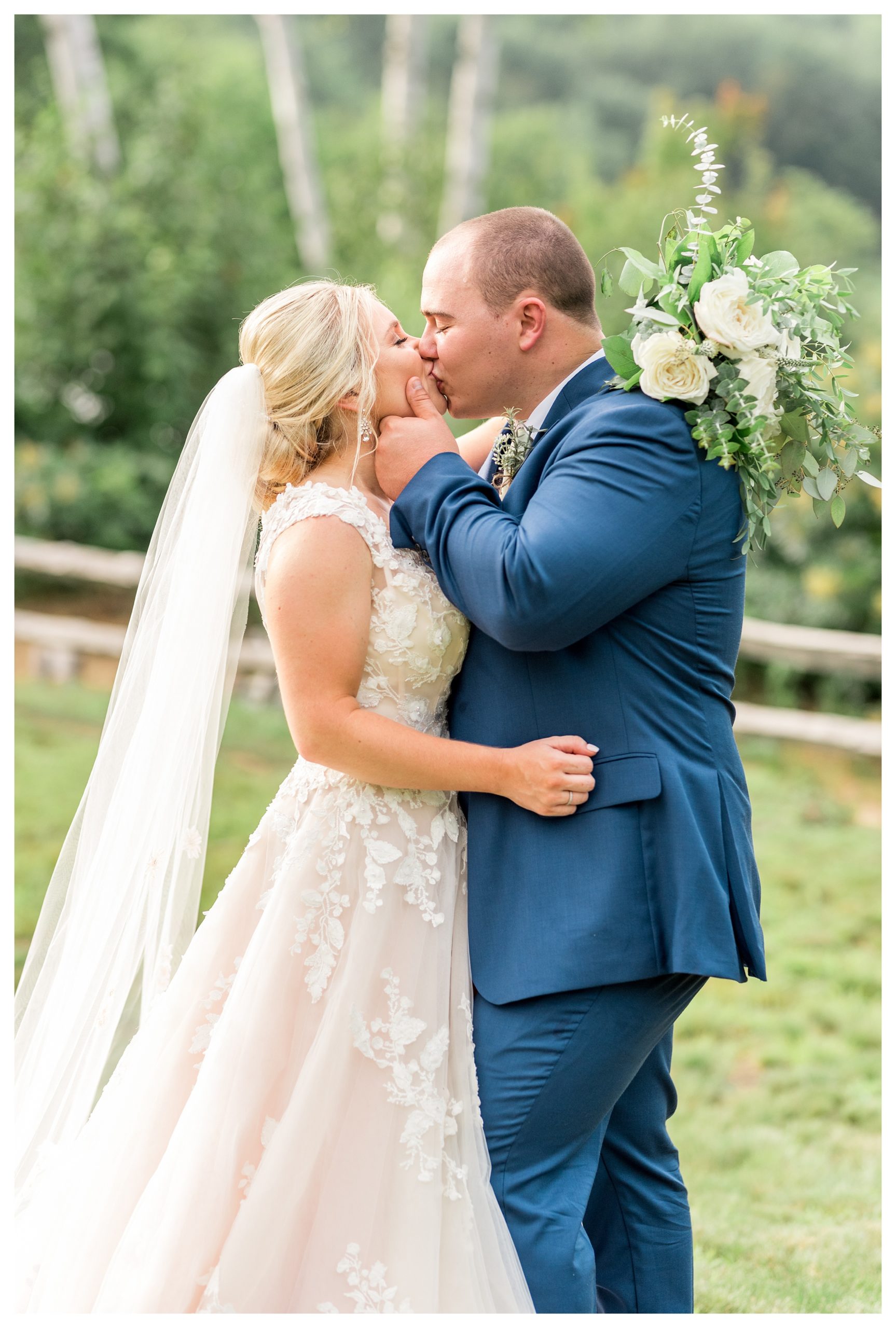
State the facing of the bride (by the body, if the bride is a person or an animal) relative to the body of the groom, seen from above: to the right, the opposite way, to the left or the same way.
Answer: the opposite way

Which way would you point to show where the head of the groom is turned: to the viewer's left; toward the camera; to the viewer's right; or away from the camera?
to the viewer's left

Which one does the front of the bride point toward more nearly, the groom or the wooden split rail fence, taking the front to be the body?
the groom

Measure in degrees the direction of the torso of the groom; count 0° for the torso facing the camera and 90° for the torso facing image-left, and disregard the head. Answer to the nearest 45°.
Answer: approximately 90°

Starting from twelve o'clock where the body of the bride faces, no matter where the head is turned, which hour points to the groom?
The groom is roughly at 1 o'clock from the bride.

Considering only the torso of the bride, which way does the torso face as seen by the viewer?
to the viewer's right

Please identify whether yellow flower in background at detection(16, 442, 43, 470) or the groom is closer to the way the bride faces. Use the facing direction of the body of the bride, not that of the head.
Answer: the groom

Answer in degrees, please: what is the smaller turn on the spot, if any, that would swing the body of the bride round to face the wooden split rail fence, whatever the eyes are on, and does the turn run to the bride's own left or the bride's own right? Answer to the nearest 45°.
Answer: approximately 90° to the bride's own left

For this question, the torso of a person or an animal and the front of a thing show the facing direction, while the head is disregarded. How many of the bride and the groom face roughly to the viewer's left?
1
